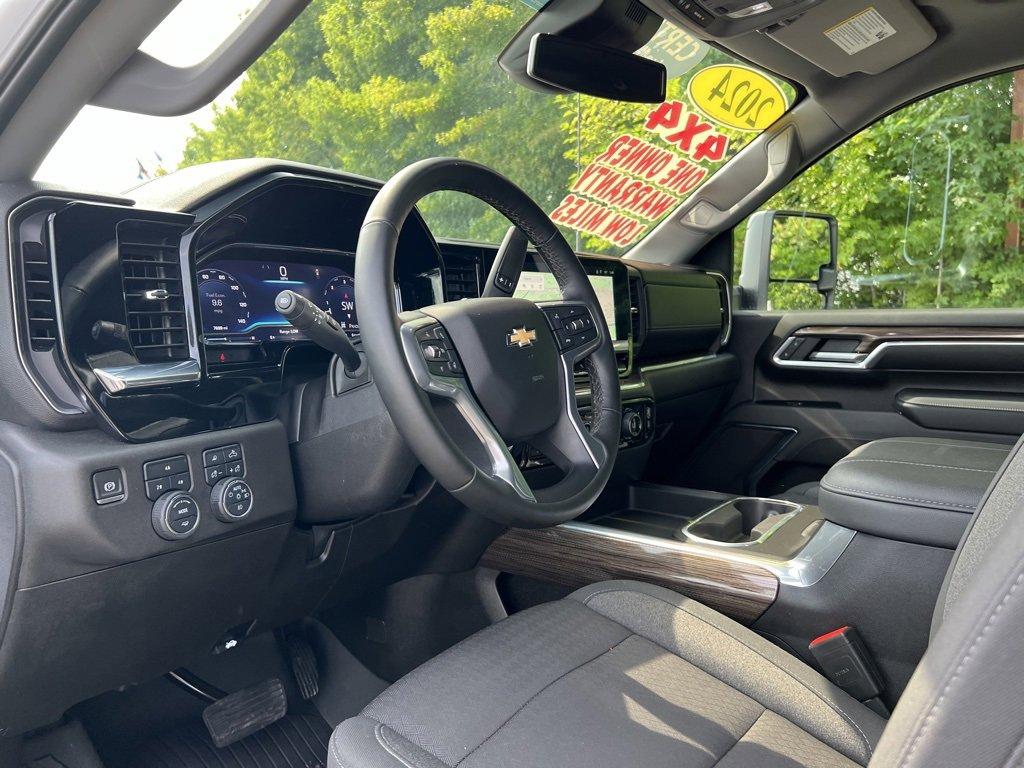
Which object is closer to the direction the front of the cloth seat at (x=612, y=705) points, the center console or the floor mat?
the floor mat

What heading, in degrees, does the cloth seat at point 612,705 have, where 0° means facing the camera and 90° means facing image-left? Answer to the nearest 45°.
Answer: approximately 135°

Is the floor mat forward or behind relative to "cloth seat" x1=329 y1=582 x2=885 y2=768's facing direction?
forward
